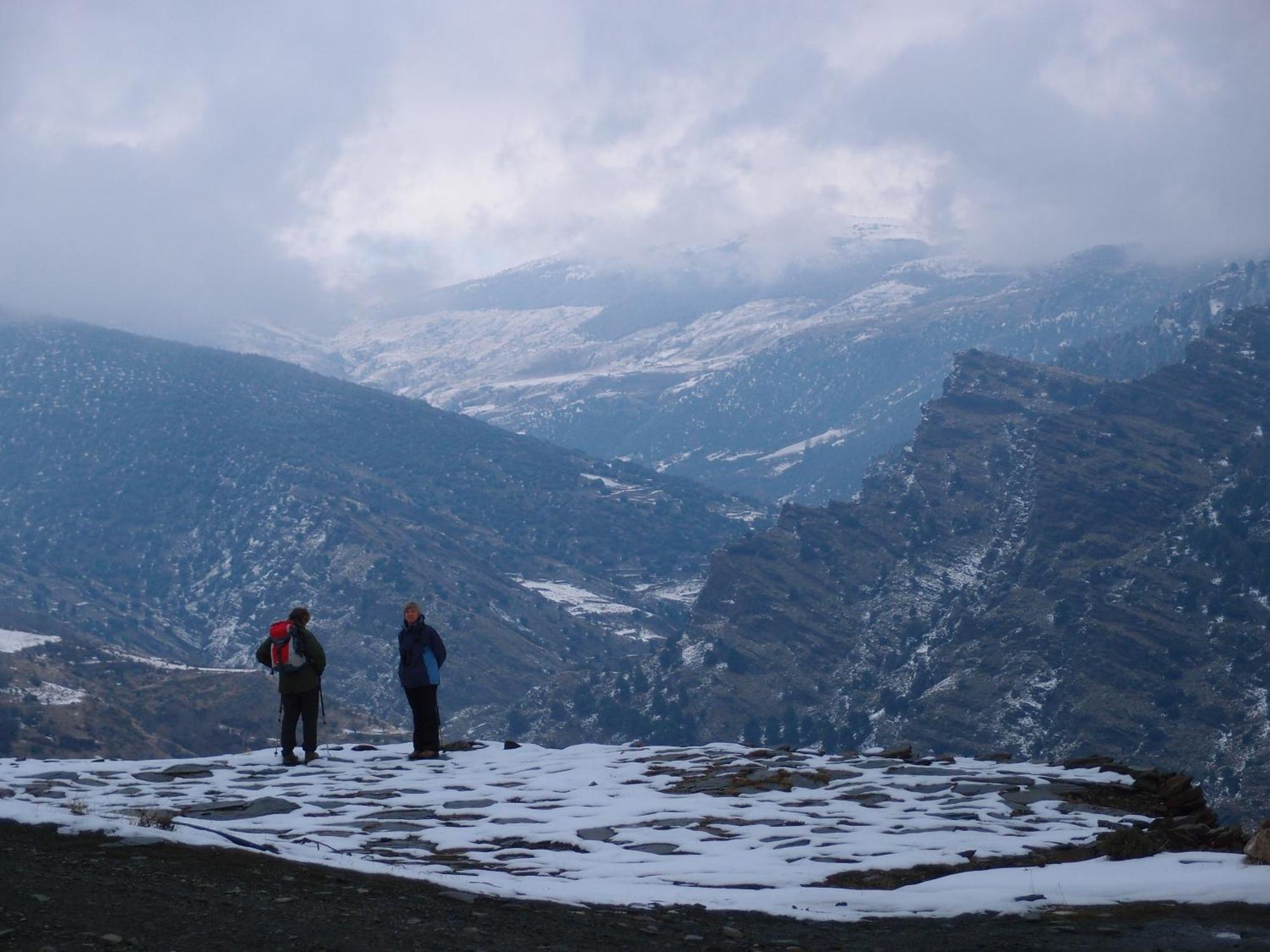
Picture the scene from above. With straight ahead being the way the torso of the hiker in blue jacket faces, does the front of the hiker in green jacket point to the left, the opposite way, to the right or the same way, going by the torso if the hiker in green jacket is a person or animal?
the opposite way

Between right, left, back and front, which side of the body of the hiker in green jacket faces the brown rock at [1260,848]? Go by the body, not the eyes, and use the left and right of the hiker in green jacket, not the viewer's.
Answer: right

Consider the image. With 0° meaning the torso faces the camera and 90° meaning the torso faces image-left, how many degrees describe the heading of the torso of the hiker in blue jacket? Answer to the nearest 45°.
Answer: approximately 45°

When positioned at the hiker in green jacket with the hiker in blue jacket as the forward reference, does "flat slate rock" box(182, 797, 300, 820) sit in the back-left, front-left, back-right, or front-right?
back-right

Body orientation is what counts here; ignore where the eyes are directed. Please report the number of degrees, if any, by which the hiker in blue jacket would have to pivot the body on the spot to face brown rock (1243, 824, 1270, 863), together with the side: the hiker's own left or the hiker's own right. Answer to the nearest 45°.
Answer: approximately 90° to the hiker's own left

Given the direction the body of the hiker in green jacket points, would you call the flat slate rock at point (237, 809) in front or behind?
behind

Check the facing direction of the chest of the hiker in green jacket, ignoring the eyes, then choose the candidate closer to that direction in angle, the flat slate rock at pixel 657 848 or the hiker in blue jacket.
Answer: the hiker in blue jacket

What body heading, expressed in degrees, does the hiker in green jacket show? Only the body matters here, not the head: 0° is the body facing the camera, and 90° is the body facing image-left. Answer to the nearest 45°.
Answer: approximately 225°

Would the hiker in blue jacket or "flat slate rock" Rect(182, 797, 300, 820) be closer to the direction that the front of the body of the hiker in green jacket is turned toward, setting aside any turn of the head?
the hiker in blue jacket
